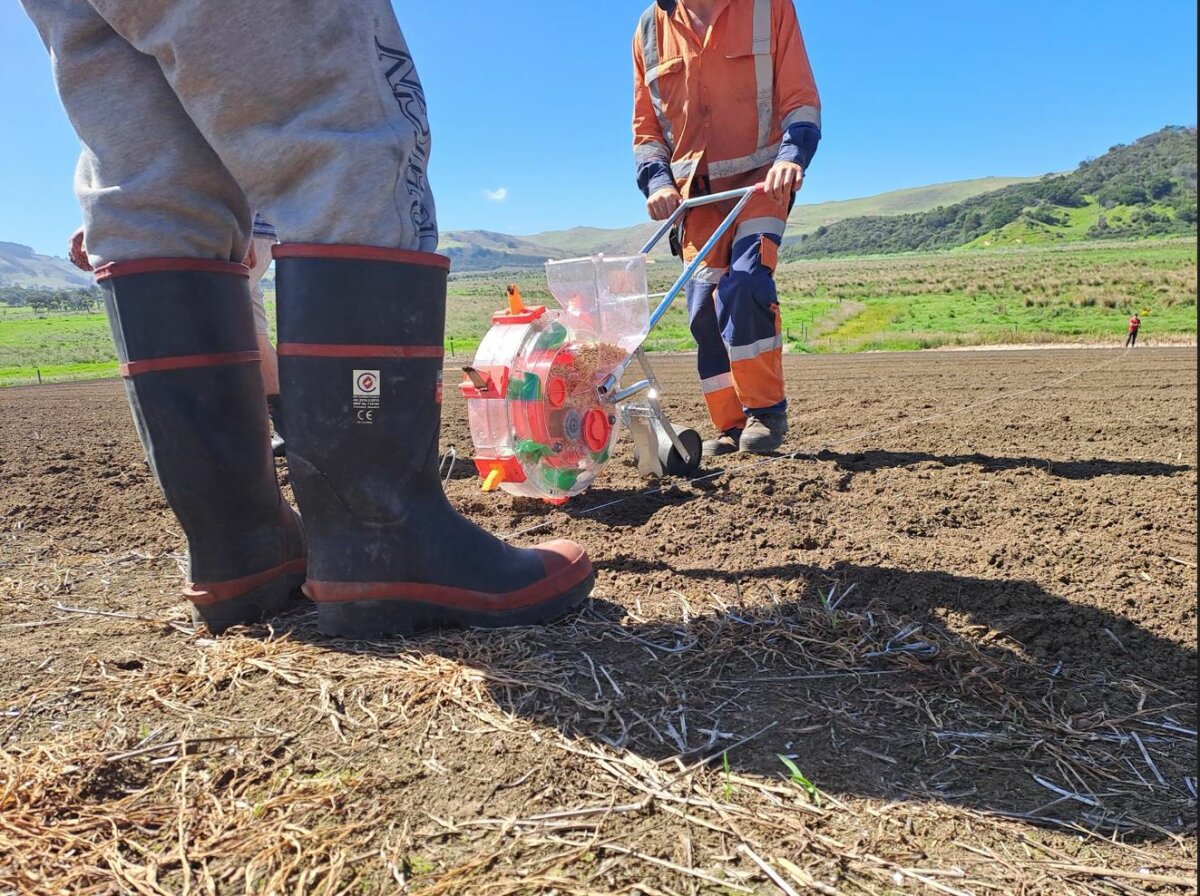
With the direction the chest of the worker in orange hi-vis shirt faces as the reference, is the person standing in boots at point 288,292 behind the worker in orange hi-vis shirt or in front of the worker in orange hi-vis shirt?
in front

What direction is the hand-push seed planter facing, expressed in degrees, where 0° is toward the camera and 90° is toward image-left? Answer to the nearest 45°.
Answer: approximately 45°

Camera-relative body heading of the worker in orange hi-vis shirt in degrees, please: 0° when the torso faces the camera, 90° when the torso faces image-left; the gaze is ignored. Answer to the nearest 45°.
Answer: approximately 45°

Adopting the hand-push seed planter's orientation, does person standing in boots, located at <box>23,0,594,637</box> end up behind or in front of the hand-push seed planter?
in front
